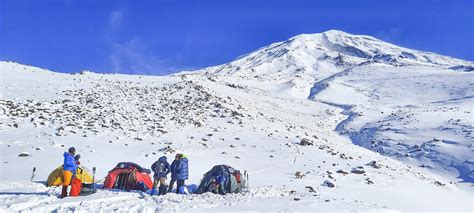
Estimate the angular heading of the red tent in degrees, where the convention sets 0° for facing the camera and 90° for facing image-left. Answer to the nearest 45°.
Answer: approximately 0°

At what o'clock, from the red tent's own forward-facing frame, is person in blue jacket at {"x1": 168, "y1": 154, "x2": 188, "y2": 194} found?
The person in blue jacket is roughly at 10 o'clock from the red tent.

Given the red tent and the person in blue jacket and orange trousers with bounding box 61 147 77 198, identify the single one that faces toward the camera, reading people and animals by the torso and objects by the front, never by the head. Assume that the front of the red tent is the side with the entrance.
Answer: the red tent

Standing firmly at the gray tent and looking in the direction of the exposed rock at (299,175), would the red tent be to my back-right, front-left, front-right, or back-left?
back-left

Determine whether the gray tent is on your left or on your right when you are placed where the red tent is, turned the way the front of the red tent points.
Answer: on your left

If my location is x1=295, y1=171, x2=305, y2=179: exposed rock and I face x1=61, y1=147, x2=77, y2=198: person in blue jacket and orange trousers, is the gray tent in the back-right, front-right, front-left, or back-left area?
front-left

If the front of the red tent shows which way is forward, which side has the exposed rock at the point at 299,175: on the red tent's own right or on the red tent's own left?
on the red tent's own left

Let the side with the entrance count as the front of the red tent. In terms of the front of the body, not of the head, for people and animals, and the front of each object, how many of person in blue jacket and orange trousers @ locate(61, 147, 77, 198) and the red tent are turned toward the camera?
1
